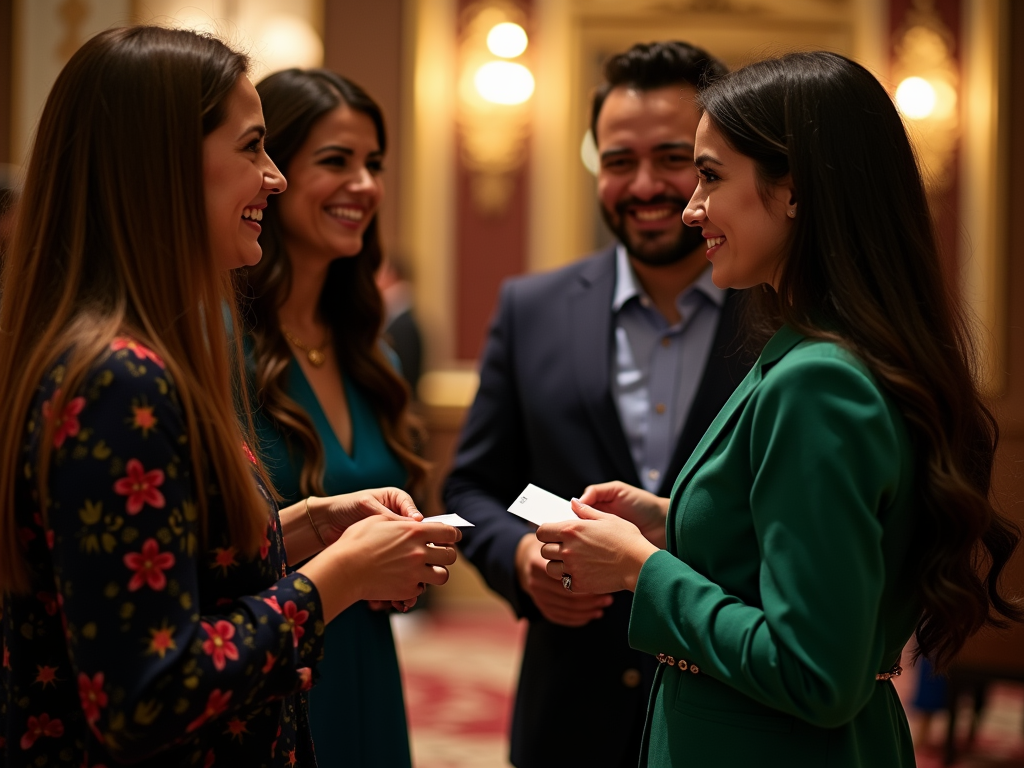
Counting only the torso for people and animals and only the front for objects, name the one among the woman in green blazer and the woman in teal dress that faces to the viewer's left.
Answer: the woman in green blazer

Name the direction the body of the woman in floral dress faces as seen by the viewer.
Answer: to the viewer's right

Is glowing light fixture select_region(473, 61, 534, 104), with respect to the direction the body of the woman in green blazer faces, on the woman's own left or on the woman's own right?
on the woman's own right

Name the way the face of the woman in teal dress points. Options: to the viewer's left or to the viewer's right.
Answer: to the viewer's right

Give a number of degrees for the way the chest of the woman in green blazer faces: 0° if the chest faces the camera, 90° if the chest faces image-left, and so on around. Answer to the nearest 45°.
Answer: approximately 90°

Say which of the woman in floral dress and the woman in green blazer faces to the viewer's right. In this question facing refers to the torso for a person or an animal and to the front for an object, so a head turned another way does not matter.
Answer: the woman in floral dress

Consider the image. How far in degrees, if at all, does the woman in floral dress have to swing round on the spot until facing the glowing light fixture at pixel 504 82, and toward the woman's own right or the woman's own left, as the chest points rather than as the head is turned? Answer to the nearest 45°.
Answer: approximately 90° to the woman's own left

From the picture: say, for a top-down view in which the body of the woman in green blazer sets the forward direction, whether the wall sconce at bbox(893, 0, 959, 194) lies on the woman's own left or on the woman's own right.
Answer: on the woman's own right

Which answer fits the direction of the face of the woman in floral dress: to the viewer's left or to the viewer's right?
to the viewer's right

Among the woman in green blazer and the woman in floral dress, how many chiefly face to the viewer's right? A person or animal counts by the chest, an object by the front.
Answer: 1

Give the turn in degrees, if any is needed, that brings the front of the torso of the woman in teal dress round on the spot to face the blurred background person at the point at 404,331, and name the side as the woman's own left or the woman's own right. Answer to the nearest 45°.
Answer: approximately 135° to the woman's own left

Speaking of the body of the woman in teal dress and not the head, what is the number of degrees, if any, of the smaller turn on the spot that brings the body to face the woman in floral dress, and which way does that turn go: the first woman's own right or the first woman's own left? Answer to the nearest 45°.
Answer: approximately 45° to the first woman's own right
